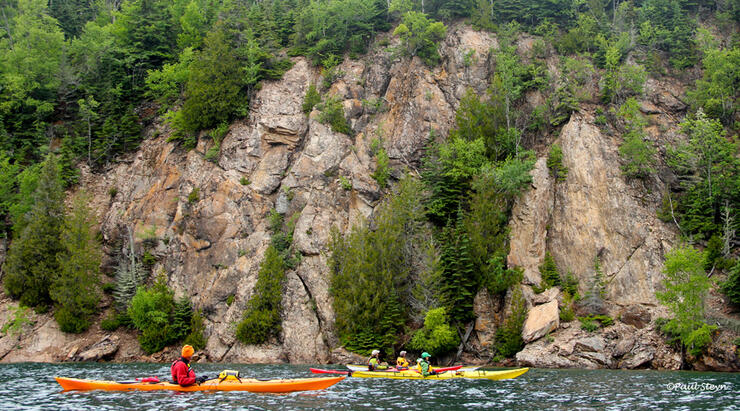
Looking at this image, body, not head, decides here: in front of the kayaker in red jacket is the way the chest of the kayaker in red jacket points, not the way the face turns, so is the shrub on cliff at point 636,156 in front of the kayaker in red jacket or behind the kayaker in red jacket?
in front

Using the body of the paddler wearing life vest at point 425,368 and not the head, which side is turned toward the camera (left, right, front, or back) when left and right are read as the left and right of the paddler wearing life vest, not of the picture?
right

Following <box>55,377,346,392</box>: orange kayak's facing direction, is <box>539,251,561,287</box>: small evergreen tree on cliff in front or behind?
in front

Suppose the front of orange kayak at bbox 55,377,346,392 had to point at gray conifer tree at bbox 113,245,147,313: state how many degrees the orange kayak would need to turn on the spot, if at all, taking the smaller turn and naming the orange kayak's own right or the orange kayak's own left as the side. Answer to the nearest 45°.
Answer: approximately 90° to the orange kayak's own left

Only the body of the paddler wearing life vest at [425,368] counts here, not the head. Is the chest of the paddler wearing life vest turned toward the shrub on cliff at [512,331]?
no

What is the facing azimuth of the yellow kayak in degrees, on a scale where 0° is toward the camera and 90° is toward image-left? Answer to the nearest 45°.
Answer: approximately 270°

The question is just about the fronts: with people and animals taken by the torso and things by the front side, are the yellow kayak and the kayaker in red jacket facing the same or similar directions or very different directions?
same or similar directions

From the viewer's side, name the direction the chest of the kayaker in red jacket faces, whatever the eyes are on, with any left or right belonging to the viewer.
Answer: facing to the right of the viewer

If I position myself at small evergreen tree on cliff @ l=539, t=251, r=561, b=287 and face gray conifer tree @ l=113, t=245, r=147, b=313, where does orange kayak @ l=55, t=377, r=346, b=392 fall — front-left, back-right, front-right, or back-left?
front-left

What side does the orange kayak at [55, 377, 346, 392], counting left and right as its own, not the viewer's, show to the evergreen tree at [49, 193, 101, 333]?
left

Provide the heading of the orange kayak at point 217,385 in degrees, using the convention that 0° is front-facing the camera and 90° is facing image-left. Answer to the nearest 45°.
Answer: approximately 270°

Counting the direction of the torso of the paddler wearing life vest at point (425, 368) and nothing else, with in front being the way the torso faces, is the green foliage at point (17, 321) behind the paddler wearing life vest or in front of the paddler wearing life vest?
behind
